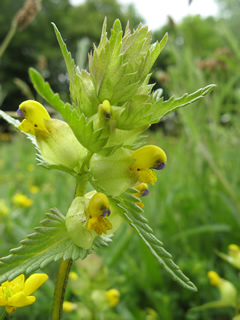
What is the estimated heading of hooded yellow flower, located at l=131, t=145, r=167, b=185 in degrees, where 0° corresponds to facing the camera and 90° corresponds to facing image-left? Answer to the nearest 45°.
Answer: approximately 270°
